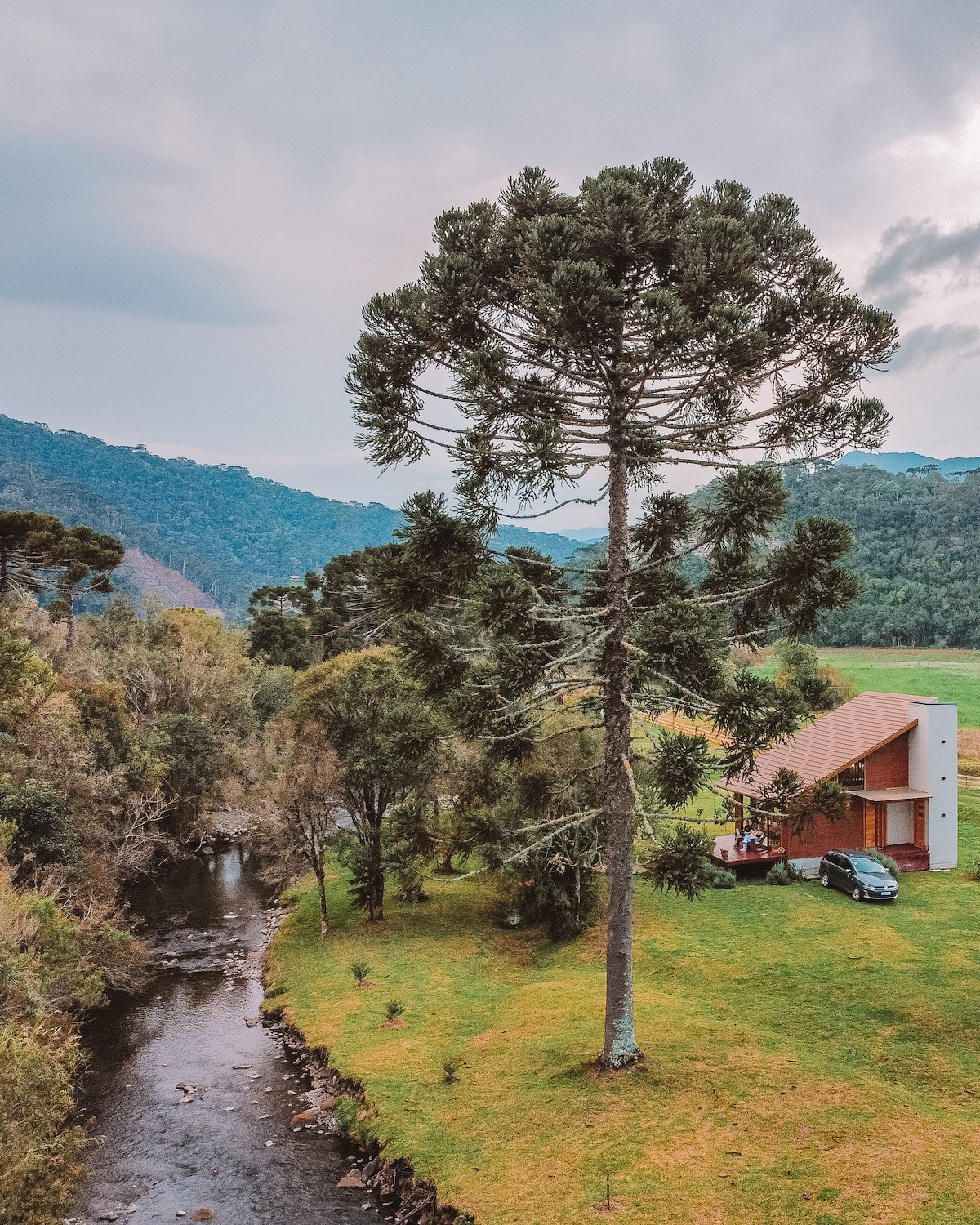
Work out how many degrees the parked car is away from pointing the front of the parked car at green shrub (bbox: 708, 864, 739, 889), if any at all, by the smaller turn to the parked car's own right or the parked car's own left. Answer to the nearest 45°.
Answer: approximately 135° to the parked car's own right

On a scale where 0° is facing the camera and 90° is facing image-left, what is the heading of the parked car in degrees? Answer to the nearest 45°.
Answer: approximately 315°

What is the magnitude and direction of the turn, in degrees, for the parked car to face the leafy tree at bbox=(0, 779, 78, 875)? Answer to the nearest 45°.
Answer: approximately 90° to its right

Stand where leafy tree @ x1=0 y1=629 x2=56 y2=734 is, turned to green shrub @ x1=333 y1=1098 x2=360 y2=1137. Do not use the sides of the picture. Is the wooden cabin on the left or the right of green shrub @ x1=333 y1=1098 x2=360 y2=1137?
left

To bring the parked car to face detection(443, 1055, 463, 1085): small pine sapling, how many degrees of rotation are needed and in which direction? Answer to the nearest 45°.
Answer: approximately 90° to its right

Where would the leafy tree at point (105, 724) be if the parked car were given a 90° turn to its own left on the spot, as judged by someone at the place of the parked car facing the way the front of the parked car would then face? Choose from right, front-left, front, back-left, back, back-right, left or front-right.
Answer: back-left

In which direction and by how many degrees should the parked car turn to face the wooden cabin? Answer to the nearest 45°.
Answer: approximately 135° to its left

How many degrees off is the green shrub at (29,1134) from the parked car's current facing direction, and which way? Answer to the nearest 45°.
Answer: approximately 90° to its right

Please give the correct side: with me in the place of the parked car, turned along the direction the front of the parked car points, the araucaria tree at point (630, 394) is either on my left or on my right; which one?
on my right

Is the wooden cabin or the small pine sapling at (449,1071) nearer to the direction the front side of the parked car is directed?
the small pine sapling

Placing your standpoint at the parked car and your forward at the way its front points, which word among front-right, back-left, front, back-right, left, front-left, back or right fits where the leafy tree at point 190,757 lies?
back-right
